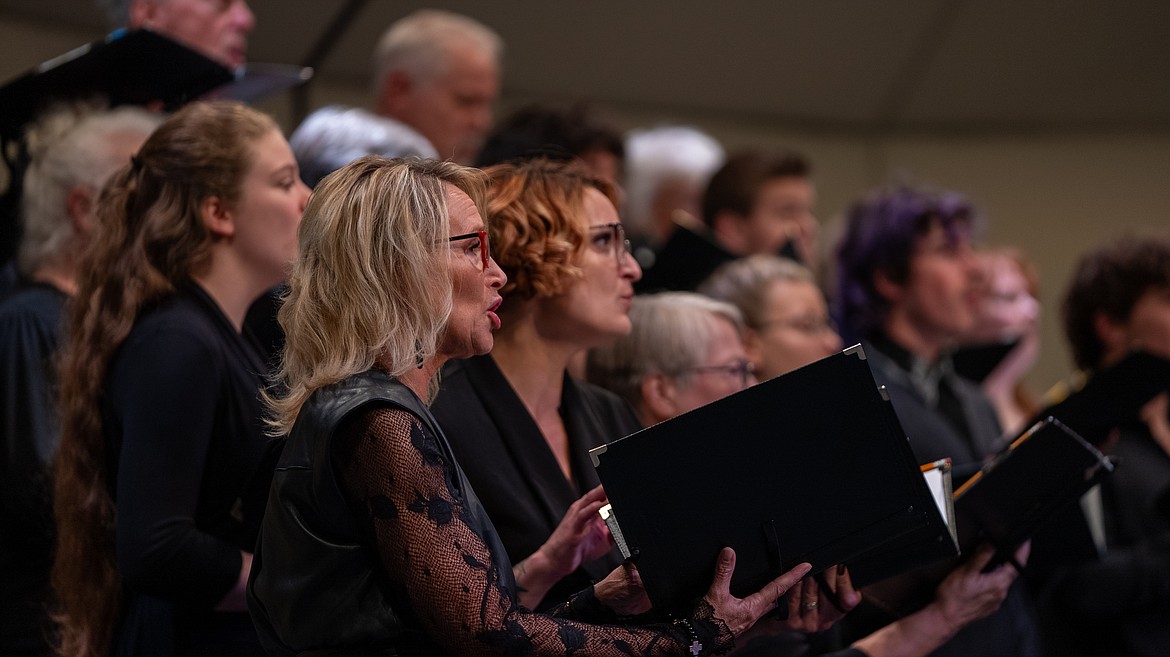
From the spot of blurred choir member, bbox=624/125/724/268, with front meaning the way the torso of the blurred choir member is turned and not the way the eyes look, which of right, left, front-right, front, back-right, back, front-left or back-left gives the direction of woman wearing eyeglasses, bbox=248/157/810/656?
right

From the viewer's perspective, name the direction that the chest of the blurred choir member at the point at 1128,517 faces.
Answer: to the viewer's right

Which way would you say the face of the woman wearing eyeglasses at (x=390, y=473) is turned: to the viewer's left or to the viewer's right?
to the viewer's right

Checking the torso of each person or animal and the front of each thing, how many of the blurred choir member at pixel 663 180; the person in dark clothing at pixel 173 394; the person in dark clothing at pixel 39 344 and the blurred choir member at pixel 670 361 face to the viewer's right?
4

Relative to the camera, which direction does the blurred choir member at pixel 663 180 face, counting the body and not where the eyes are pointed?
to the viewer's right

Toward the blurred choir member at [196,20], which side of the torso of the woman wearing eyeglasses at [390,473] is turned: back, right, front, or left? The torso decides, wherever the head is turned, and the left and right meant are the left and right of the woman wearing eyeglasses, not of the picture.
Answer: left

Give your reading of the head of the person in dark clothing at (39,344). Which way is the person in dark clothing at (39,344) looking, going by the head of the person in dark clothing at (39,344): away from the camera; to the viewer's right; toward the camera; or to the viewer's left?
to the viewer's right

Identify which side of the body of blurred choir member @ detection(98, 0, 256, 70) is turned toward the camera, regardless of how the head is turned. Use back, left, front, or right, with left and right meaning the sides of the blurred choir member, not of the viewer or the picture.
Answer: right

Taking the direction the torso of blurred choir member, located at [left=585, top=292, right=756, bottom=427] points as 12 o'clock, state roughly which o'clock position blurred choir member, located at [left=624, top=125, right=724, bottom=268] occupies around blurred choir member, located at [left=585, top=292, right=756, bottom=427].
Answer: blurred choir member, located at [left=624, top=125, right=724, bottom=268] is roughly at 9 o'clock from blurred choir member, located at [left=585, top=292, right=756, bottom=427].

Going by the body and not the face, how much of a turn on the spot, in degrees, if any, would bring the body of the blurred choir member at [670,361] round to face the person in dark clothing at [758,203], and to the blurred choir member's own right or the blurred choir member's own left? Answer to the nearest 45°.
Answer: approximately 90° to the blurred choir member's own left

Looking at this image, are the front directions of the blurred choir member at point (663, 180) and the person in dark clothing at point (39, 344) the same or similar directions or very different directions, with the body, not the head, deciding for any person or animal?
same or similar directions

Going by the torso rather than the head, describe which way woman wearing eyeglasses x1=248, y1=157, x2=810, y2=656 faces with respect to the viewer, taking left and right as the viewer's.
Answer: facing to the right of the viewer
